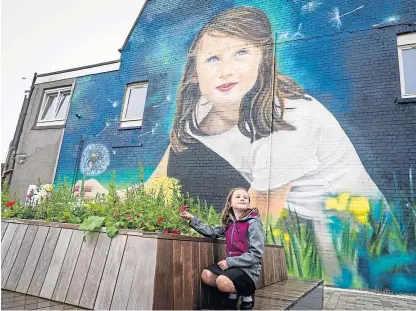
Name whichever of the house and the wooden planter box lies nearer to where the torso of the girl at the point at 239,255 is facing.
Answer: the wooden planter box

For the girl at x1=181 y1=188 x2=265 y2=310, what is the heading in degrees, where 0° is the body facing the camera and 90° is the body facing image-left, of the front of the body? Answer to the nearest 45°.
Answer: approximately 45°

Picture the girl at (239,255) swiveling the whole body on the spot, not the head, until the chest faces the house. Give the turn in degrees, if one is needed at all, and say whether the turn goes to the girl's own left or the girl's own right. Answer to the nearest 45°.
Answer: approximately 135° to the girl's own right
